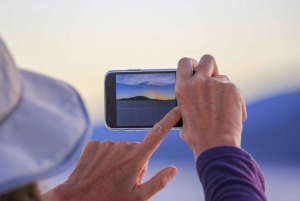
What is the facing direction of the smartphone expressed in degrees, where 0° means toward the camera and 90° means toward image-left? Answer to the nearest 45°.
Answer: approximately 0°
